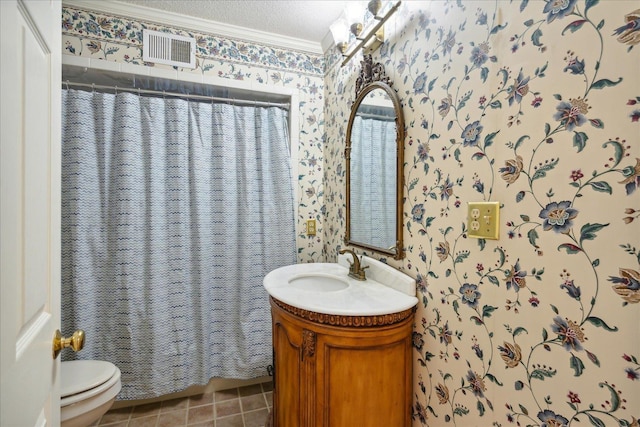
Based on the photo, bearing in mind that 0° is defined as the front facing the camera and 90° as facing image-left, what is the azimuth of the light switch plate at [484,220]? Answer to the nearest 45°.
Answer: approximately 45°

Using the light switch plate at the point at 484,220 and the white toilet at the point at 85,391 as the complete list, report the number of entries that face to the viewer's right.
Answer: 1

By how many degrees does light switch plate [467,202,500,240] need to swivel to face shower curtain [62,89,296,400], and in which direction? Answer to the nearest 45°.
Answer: approximately 45° to its right

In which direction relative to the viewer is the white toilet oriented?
to the viewer's right

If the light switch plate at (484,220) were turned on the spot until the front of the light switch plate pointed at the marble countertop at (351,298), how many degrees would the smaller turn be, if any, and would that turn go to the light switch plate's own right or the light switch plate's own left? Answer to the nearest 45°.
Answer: approximately 45° to the light switch plate's own right

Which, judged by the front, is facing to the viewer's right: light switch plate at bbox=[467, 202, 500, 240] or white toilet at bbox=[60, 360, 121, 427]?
the white toilet
